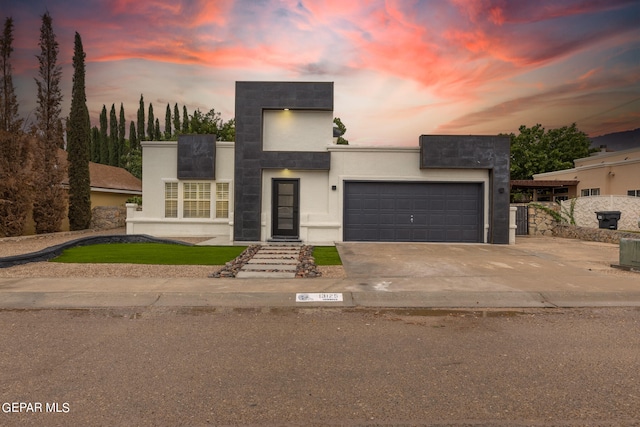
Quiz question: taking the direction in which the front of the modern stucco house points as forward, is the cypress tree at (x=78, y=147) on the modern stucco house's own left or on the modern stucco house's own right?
on the modern stucco house's own right

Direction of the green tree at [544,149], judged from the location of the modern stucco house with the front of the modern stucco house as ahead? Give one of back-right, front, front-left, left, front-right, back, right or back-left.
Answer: back-left

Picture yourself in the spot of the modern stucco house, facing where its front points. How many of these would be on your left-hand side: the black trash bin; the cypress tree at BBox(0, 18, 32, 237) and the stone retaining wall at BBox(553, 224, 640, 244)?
2

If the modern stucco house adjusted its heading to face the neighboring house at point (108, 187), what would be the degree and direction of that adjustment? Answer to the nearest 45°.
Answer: approximately 135° to its right

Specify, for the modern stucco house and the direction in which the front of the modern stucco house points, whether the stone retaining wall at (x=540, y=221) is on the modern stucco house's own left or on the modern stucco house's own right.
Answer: on the modern stucco house's own left

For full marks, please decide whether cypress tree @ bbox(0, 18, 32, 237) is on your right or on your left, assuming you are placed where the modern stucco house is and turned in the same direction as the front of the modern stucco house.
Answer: on your right

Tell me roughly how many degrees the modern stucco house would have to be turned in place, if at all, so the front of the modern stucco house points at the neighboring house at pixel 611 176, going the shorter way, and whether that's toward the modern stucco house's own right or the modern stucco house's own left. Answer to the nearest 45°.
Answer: approximately 135° to the modern stucco house's own left

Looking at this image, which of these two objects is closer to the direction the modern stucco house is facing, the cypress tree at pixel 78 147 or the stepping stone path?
the stepping stone path

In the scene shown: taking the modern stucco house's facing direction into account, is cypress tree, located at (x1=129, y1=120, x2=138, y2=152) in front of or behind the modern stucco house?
behind

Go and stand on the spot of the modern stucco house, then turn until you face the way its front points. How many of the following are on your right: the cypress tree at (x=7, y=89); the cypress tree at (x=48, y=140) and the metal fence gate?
2

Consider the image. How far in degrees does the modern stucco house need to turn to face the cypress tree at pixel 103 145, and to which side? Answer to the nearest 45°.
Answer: approximately 135° to its right

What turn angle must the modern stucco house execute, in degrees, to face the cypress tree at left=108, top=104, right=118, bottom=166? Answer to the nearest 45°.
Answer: approximately 135° to its right

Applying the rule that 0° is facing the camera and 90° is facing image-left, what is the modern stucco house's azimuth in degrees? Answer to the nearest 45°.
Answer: approximately 0°

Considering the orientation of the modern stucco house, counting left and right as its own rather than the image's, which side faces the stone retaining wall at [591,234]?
left
